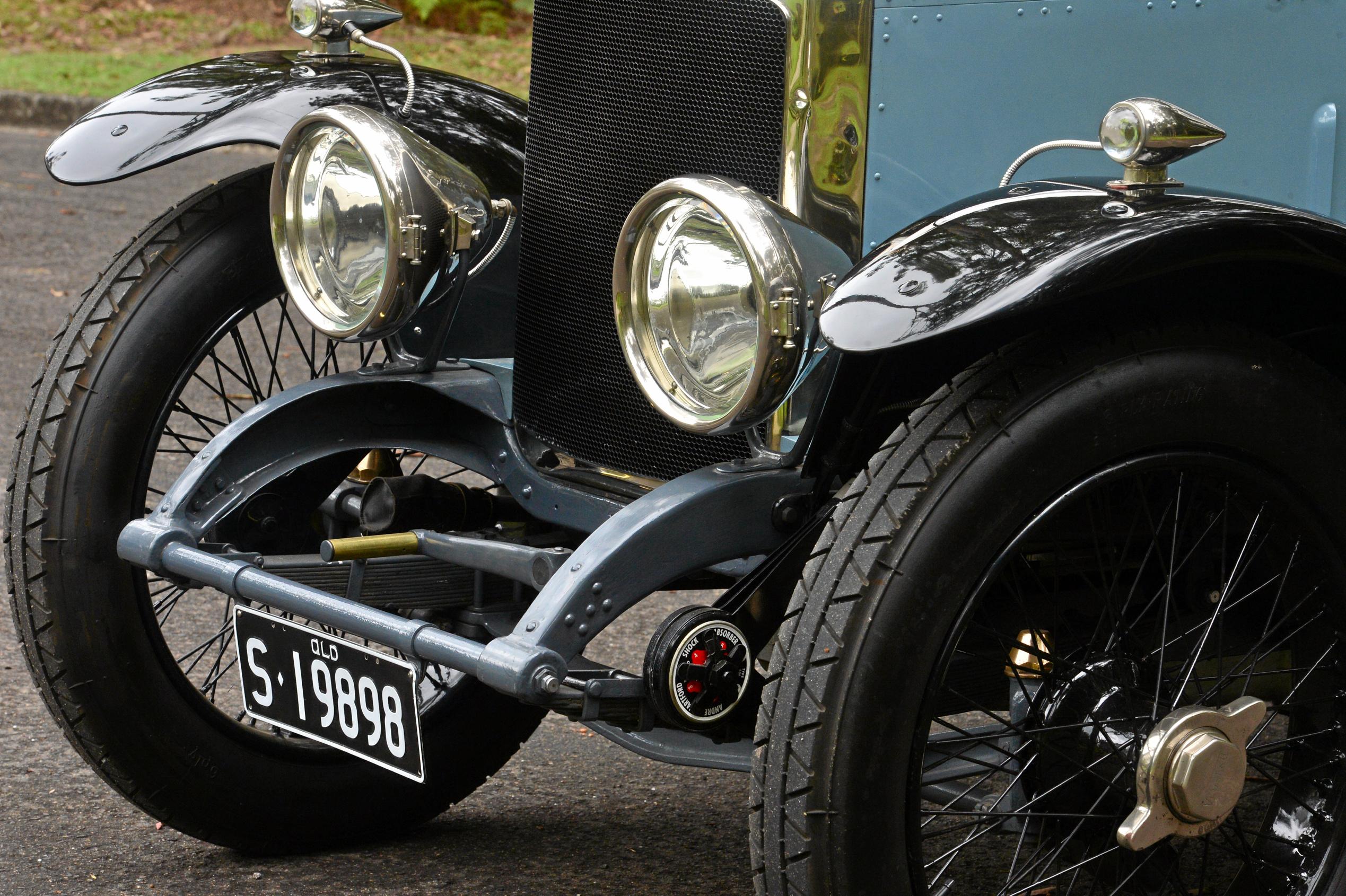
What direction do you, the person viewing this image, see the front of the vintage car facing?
facing the viewer and to the left of the viewer
